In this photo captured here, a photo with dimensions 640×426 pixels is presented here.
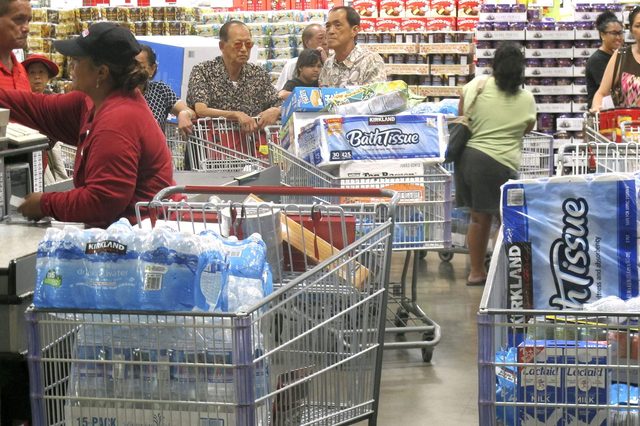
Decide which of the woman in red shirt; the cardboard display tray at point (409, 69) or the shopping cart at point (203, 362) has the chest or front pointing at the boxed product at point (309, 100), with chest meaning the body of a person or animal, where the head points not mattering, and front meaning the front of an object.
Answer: the cardboard display tray

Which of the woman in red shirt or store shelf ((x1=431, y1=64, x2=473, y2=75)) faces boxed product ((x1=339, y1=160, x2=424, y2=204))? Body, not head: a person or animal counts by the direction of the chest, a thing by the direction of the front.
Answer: the store shelf

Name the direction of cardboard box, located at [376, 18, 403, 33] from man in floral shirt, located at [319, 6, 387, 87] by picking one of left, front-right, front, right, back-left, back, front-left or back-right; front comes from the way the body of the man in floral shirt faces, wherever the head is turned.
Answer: back-right

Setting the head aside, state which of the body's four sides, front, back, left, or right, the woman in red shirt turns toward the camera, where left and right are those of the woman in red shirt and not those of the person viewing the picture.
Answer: left

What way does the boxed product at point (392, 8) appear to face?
toward the camera

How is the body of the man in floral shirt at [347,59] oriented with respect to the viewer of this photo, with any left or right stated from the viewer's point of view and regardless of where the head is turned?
facing the viewer and to the left of the viewer

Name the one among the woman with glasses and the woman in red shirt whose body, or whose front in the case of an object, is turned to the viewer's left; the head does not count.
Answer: the woman in red shirt

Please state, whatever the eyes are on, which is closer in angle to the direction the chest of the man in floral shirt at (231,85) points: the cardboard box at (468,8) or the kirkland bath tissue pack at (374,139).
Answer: the kirkland bath tissue pack

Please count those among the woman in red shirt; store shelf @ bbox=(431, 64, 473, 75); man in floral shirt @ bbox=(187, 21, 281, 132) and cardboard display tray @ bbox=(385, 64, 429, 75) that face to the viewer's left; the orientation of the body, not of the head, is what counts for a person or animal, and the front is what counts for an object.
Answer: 1

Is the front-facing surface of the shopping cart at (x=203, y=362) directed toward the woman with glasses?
no

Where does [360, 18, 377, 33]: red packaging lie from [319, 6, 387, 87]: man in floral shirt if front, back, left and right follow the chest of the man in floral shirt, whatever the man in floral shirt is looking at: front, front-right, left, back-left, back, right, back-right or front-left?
back-right

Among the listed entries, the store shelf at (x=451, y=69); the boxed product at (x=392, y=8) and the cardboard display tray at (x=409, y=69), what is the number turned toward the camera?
3

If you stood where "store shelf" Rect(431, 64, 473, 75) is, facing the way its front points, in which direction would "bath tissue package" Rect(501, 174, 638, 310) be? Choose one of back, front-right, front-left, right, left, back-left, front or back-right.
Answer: front

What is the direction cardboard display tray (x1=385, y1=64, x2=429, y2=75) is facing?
toward the camera

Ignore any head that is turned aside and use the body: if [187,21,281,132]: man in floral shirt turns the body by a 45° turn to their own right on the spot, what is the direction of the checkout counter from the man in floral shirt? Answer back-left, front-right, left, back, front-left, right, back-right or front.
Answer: front

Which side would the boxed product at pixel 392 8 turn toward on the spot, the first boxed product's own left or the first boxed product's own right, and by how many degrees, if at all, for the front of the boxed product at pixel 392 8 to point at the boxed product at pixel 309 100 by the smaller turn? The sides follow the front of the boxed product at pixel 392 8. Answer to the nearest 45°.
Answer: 0° — it already faces it

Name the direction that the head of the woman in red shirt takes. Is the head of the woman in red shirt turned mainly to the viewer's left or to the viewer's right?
to the viewer's left

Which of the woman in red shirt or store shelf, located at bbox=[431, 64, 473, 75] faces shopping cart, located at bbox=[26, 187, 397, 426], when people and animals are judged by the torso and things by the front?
the store shelf
